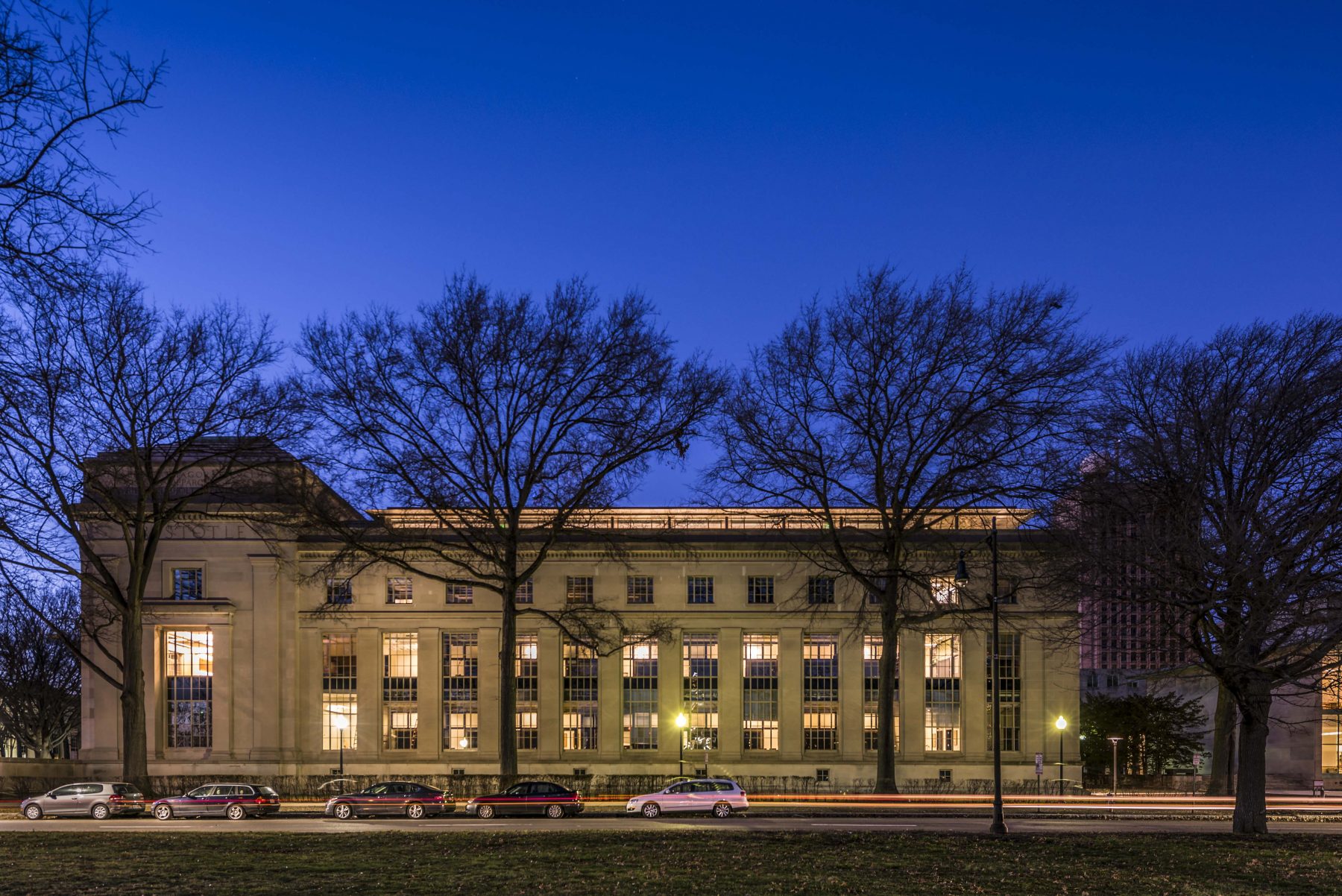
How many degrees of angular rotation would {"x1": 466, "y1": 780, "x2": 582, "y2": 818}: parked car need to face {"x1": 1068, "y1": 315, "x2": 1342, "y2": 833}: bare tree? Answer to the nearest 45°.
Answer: approximately 135° to its left

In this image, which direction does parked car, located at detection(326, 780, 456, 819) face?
to the viewer's left

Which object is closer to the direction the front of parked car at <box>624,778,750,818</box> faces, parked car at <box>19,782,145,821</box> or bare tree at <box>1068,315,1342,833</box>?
the parked car

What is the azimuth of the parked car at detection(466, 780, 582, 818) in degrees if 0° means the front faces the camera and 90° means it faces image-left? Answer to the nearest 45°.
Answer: approximately 90°

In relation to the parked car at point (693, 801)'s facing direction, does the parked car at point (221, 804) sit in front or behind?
in front

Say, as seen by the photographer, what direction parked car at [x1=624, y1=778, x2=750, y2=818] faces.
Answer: facing to the left of the viewer

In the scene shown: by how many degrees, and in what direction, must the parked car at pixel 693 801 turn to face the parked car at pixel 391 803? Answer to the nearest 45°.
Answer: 0° — it already faces it

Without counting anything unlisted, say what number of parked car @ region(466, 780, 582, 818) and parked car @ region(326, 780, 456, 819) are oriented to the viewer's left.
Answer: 2

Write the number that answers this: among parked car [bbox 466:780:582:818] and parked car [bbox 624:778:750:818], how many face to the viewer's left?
2

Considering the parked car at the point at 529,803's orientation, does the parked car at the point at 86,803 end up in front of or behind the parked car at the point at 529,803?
in front

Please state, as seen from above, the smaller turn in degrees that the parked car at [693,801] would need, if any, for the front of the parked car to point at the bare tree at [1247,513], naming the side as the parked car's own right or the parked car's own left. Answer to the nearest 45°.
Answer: approximately 135° to the parked car's own left
